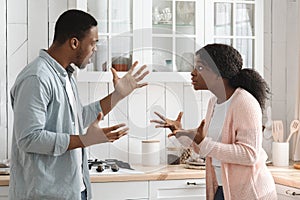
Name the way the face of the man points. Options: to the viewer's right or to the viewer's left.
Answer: to the viewer's right

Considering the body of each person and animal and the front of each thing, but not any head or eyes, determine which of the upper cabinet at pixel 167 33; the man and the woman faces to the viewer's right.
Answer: the man

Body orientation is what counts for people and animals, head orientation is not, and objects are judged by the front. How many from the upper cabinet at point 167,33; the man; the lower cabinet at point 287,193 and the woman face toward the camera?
2

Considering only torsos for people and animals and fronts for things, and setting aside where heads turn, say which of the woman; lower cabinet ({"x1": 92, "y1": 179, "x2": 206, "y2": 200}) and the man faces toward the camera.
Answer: the lower cabinet

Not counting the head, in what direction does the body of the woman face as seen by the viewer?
to the viewer's left

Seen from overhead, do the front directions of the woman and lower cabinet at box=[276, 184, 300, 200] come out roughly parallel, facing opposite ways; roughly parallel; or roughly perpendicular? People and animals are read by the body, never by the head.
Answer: roughly perpendicular

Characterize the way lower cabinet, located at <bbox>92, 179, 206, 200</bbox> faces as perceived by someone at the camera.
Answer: facing the viewer

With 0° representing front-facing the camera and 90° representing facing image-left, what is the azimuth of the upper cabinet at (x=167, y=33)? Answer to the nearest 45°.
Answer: approximately 0°

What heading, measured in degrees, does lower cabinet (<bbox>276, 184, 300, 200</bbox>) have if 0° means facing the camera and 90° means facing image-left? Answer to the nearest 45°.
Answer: approximately 0°

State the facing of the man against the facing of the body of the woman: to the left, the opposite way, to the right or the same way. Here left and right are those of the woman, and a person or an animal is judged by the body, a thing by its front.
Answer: the opposite way
